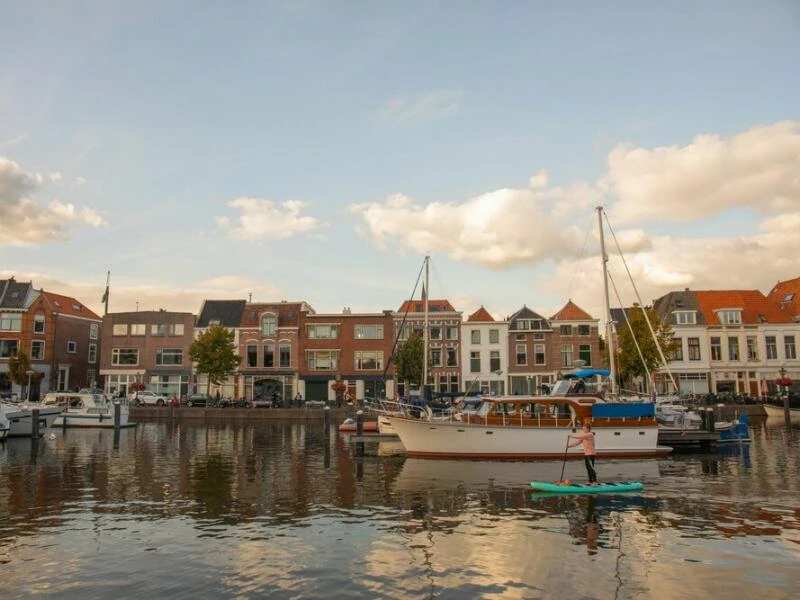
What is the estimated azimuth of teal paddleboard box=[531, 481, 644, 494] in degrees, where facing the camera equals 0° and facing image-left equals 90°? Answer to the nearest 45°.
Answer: approximately 90°
